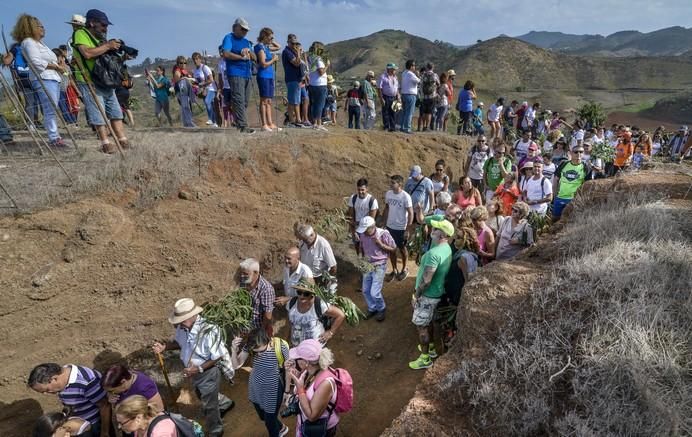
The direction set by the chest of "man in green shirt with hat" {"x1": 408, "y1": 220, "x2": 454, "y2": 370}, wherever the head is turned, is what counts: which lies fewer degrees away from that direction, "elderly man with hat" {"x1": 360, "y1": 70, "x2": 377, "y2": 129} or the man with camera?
the man with camera

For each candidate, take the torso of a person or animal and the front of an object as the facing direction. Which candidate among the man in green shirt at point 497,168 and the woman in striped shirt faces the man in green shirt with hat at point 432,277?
the man in green shirt

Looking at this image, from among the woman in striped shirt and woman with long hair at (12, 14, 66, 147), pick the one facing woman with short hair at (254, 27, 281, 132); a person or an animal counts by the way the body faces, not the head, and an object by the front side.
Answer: woman with long hair at (12, 14, 66, 147)

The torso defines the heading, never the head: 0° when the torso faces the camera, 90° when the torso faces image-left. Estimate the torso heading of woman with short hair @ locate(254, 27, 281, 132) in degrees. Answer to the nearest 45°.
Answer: approximately 315°

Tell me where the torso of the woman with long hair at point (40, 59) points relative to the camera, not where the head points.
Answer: to the viewer's right

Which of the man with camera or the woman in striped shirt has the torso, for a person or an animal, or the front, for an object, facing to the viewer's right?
the man with camera

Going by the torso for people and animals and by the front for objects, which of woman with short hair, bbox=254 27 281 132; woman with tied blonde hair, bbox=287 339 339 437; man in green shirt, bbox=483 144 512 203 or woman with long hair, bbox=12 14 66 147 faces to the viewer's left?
woman with tied blonde hair, bbox=287 339 339 437
